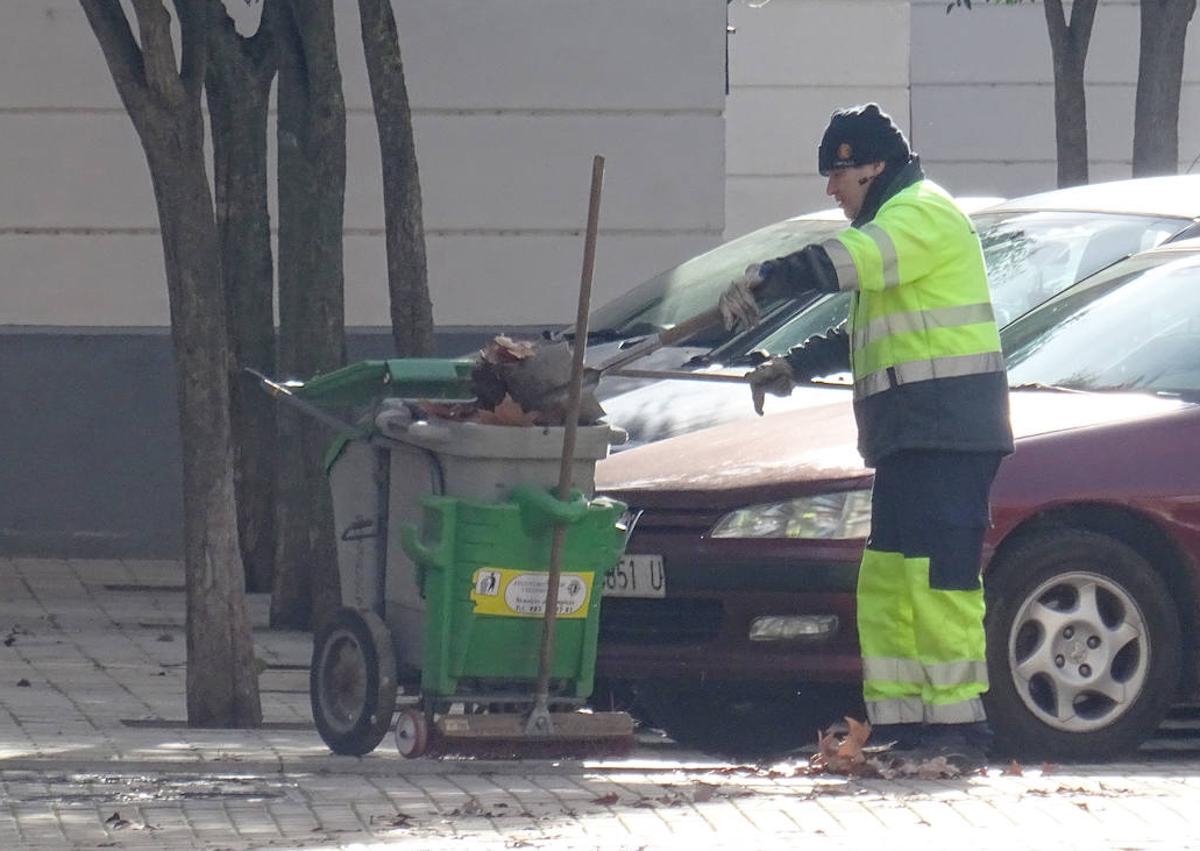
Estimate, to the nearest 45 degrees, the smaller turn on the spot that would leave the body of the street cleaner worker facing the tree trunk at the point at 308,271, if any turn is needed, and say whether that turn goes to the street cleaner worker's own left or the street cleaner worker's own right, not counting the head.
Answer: approximately 45° to the street cleaner worker's own right

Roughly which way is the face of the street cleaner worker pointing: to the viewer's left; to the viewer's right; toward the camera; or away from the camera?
to the viewer's left

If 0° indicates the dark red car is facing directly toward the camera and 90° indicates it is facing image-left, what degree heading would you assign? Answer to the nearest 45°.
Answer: approximately 45°

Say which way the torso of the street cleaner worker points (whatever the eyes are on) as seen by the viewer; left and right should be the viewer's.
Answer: facing to the left of the viewer

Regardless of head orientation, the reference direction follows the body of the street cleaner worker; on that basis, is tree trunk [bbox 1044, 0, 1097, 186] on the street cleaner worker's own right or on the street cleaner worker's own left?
on the street cleaner worker's own right

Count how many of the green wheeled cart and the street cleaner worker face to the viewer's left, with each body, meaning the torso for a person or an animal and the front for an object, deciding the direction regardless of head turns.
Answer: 1

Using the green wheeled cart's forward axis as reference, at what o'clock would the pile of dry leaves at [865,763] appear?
The pile of dry leaves is roughly at 11 o'clock from the green wheeled cart.

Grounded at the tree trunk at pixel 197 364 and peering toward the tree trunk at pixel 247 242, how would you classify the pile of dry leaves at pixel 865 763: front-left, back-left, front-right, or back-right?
back-right

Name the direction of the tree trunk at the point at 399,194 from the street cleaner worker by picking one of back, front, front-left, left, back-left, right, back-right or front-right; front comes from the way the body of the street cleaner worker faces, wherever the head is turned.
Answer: front-right
